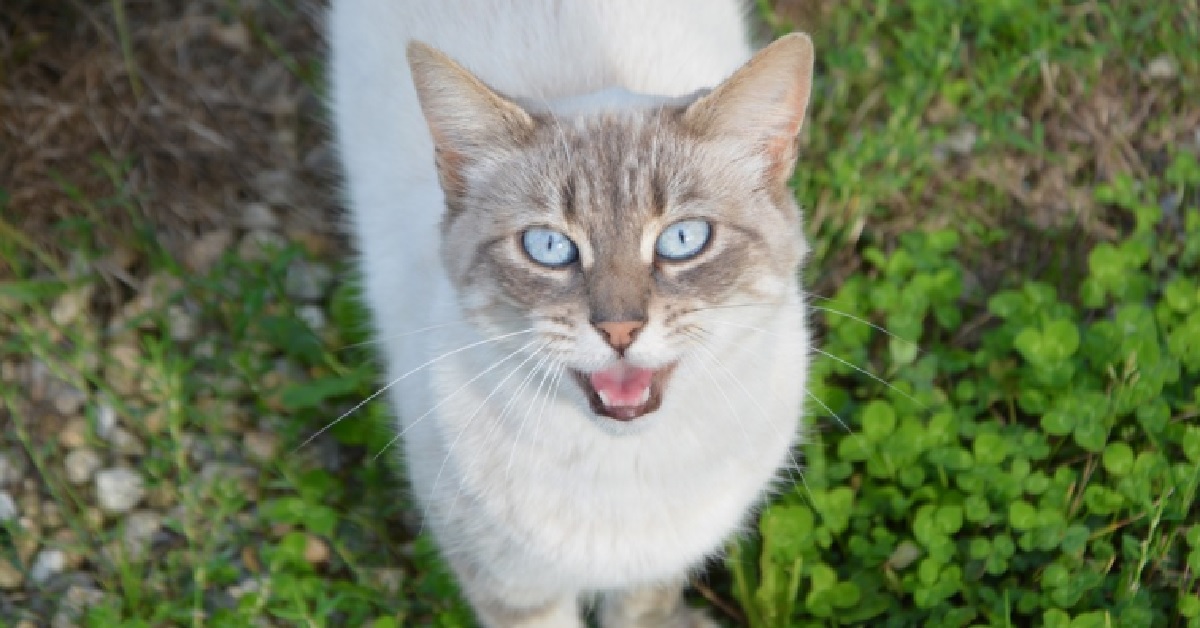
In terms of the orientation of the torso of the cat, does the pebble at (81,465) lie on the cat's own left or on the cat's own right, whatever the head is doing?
on the cat's own right

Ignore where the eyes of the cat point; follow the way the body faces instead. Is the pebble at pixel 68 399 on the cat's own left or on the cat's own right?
on the cat's own right

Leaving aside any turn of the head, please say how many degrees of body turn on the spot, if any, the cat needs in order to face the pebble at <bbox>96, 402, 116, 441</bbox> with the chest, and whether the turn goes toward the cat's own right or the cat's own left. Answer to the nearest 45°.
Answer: approximately 135° to the cat's own right

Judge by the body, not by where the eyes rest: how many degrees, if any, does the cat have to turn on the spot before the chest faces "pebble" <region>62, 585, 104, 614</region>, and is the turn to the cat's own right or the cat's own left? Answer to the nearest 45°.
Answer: approximately 90° to the cat's own right

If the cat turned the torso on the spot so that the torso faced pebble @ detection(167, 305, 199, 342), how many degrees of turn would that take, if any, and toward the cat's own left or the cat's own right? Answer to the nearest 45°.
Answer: approximately 135° to the cat's own right

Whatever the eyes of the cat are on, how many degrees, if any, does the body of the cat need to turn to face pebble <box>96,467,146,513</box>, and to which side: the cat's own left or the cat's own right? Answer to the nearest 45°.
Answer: approximately 135° to the cat's own right

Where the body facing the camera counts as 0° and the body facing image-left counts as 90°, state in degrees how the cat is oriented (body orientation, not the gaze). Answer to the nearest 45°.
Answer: approximately 0°

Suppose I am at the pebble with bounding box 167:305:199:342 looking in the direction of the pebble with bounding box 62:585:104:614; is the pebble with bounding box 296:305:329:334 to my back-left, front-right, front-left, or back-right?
back-left

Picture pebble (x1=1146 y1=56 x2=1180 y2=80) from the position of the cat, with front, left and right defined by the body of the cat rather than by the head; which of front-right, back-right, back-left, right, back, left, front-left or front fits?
back-left

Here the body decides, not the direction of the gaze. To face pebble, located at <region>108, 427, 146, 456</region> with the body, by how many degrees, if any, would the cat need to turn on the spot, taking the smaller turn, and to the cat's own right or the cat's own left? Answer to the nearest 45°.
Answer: approximately 135° to the cat's own right
